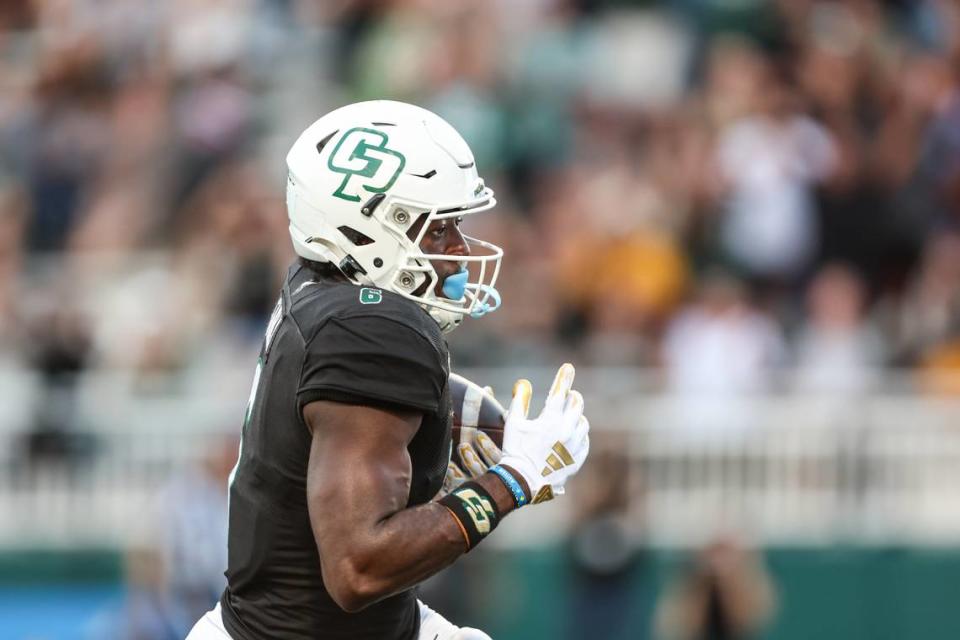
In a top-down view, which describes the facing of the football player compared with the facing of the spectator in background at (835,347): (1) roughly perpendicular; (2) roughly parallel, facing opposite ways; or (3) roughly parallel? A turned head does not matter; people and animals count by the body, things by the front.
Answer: roughly perpendicular

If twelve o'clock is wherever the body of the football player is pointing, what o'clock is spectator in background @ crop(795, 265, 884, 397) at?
The spectator in background is roughly at 10 o'clock from the football player.

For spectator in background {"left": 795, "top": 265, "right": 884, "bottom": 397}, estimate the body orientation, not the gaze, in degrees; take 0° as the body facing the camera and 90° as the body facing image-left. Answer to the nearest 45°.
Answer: approximately 0°

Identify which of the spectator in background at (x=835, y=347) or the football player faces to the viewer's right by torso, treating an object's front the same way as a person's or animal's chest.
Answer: the football player

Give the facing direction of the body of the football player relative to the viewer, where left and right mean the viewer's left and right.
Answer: facing to the right of the viewer

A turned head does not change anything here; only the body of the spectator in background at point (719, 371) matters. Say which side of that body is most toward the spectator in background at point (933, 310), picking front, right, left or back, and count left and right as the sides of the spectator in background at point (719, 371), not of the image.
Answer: left

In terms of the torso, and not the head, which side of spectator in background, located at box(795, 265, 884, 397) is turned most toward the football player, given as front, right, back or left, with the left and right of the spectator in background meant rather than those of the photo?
front

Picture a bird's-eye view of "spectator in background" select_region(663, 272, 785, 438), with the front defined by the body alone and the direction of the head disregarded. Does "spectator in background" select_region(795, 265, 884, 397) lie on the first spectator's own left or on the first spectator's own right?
on the first spectator's own left

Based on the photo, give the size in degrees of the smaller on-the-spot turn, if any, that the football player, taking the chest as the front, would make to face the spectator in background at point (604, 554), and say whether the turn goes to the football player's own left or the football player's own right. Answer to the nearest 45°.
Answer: approximately 90° to the football player's own left

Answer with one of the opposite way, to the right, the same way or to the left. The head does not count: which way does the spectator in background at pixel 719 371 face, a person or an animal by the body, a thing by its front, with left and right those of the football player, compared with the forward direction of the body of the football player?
to the right

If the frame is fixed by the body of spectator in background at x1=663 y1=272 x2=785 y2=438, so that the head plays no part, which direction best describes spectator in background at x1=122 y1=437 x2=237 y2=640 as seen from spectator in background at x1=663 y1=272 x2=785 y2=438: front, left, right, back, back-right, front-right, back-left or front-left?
front-right

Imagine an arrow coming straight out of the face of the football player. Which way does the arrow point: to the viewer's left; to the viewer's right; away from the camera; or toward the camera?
to the viewer's right
